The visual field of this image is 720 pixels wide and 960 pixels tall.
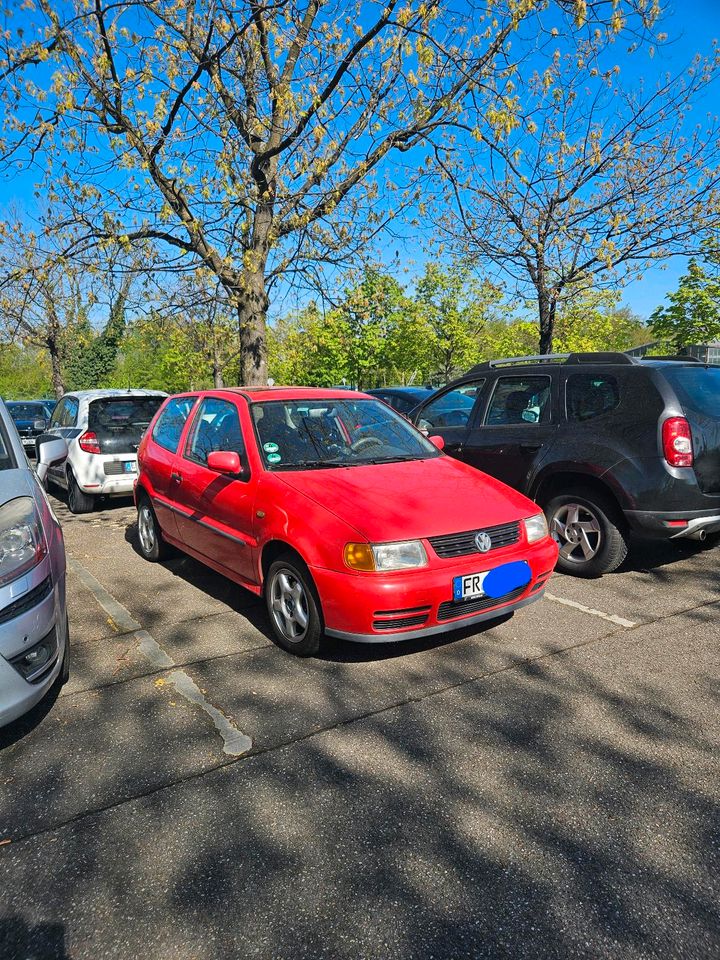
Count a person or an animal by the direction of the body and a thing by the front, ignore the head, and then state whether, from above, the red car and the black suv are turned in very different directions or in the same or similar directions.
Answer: very different directions

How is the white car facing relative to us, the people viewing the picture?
facing away from the viewer and to the left of the viewer

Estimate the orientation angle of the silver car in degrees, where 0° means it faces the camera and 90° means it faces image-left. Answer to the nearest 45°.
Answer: approximately 0°

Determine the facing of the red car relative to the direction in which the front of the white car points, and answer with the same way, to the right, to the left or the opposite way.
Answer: the opposite way

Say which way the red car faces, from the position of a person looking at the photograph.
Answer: facing the viewer and to the right of the viewer

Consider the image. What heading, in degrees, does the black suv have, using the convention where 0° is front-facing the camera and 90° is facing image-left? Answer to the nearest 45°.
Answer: approximately 135°

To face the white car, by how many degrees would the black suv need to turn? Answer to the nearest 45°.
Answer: approximately 45° to its left

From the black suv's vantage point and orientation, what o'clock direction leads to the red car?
The red car is roughly at 9 o'clock from the black suv.

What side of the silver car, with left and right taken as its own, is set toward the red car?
left

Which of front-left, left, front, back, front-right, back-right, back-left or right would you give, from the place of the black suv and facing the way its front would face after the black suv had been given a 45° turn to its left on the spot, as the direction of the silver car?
front-left

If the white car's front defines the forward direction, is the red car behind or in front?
behind

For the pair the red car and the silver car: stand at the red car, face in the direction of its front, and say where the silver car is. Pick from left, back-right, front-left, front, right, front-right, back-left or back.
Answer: right

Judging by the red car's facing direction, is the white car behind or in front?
behind
